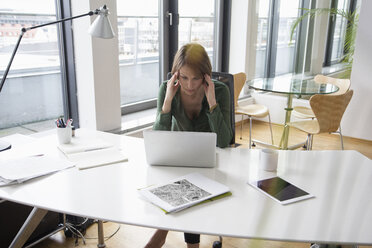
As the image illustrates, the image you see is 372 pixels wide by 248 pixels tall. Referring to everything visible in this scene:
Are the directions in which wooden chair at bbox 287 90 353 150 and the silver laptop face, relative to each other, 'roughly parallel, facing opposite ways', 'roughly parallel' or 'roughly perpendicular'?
roughly parallel

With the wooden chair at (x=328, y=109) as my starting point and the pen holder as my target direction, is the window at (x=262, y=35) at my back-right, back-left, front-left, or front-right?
back-right

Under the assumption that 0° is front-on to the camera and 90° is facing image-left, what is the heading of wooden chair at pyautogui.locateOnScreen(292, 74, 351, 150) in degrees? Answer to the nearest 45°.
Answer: approximately 90°

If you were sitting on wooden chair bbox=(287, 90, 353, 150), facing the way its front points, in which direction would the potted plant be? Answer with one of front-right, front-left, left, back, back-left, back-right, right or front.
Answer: front-right

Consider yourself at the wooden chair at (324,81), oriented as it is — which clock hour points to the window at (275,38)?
The window is roughly at 2 o'clock from the wooden chair.

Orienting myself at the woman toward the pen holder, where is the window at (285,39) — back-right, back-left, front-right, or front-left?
back-right

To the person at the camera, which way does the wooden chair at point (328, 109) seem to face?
facing away from the viewer and to the left of the viewer

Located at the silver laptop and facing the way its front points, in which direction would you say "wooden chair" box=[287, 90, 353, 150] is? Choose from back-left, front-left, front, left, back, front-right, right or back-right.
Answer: front-right

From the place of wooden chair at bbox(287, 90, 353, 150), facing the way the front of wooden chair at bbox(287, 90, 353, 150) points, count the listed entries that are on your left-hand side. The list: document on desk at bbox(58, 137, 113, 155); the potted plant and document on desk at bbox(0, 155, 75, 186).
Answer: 2

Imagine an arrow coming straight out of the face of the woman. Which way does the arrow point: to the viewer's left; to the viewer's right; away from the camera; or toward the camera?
toward the camera

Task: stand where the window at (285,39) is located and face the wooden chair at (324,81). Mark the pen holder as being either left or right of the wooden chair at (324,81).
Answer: right

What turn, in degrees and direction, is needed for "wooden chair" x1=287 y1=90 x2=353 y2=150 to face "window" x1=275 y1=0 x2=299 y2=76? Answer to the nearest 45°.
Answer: approximately 45° to its right

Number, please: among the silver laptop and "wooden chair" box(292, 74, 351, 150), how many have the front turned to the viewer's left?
1

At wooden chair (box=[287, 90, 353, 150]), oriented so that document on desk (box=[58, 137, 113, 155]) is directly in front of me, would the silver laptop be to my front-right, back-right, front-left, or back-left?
front-left

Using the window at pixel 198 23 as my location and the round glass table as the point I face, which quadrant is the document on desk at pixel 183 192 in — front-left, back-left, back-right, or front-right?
front-right

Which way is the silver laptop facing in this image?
away from the camera
